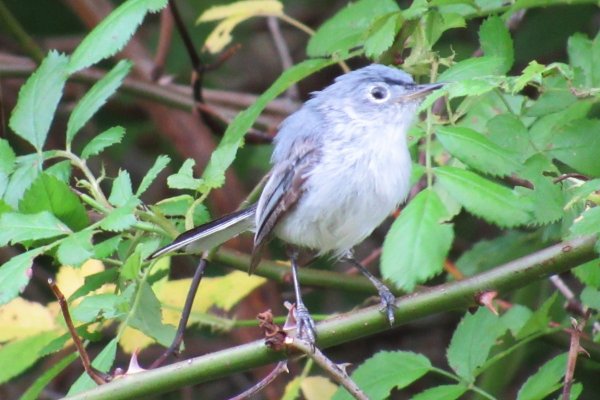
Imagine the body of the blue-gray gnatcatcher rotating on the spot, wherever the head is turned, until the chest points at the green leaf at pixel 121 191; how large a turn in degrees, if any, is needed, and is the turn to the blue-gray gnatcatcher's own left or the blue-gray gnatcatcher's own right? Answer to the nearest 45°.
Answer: approximately 90° to the blue-gray gnatcatcher's own right

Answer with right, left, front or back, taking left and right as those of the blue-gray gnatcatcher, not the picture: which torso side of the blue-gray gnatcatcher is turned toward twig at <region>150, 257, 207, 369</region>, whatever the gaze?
back

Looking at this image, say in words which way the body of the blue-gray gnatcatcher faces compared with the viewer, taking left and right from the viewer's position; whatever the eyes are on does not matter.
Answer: facing the viewer and to the right of the viewer

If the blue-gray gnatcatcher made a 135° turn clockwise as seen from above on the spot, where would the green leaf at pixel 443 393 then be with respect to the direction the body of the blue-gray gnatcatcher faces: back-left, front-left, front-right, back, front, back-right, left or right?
back

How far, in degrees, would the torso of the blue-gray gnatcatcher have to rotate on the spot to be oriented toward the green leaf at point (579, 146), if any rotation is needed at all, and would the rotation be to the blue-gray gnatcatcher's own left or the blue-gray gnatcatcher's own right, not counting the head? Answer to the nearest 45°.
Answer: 0° — it already faces it

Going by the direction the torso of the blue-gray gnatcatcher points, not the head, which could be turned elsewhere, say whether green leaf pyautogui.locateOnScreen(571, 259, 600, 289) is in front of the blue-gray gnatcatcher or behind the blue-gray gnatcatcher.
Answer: in front

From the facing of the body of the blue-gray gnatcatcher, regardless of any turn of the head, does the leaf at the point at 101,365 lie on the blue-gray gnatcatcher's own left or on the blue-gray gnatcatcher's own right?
on the blue-gray gnatcatcher's own right

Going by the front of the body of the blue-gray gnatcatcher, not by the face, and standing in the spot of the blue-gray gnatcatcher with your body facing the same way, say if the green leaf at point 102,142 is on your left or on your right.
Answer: on your right

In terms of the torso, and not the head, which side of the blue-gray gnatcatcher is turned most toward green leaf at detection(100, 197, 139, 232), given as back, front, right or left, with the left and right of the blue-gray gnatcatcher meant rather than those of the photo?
back

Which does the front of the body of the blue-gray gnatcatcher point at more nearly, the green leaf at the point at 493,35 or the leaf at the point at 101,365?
the green leaf

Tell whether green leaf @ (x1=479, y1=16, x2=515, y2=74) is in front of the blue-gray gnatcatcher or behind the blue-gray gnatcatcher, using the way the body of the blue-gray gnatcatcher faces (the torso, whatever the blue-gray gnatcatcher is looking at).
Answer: in front

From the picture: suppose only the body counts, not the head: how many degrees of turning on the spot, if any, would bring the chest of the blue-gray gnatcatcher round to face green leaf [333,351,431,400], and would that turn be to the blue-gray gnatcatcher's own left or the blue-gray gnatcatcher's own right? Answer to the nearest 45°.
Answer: approximately 45° to the blue-gray gnatcatcher's own right
